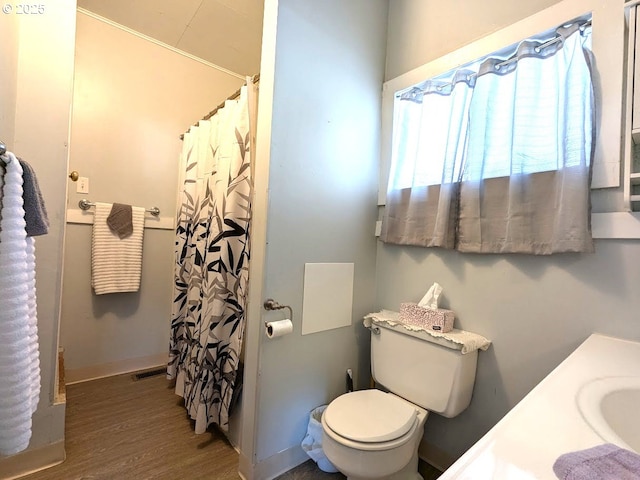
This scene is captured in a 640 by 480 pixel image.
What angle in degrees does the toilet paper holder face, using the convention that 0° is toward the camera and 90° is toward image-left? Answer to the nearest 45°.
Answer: approximately 315°

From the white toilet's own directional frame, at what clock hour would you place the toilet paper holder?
The toilet paper holder is roughly at 1 o'clock from the white toilet.

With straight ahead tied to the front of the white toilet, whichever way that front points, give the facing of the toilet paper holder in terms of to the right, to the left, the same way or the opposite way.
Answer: to the left

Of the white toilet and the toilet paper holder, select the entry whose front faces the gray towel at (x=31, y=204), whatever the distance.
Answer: the white toilet

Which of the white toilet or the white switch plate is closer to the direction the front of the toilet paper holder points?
the white toilet

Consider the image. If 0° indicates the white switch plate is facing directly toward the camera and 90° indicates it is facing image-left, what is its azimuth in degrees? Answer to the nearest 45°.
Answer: approximately 0°

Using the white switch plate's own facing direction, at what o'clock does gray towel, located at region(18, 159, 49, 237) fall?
The gray towel is roughly at 12 o'clock from the white switch plate.

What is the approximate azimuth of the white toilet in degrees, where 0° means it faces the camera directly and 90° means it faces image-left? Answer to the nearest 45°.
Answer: approximately 45°

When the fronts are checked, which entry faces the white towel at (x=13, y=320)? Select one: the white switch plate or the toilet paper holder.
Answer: the white switch plate

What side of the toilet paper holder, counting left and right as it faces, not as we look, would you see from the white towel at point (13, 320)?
right

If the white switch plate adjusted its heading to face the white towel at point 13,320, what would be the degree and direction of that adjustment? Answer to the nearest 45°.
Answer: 0° — it already faces it
